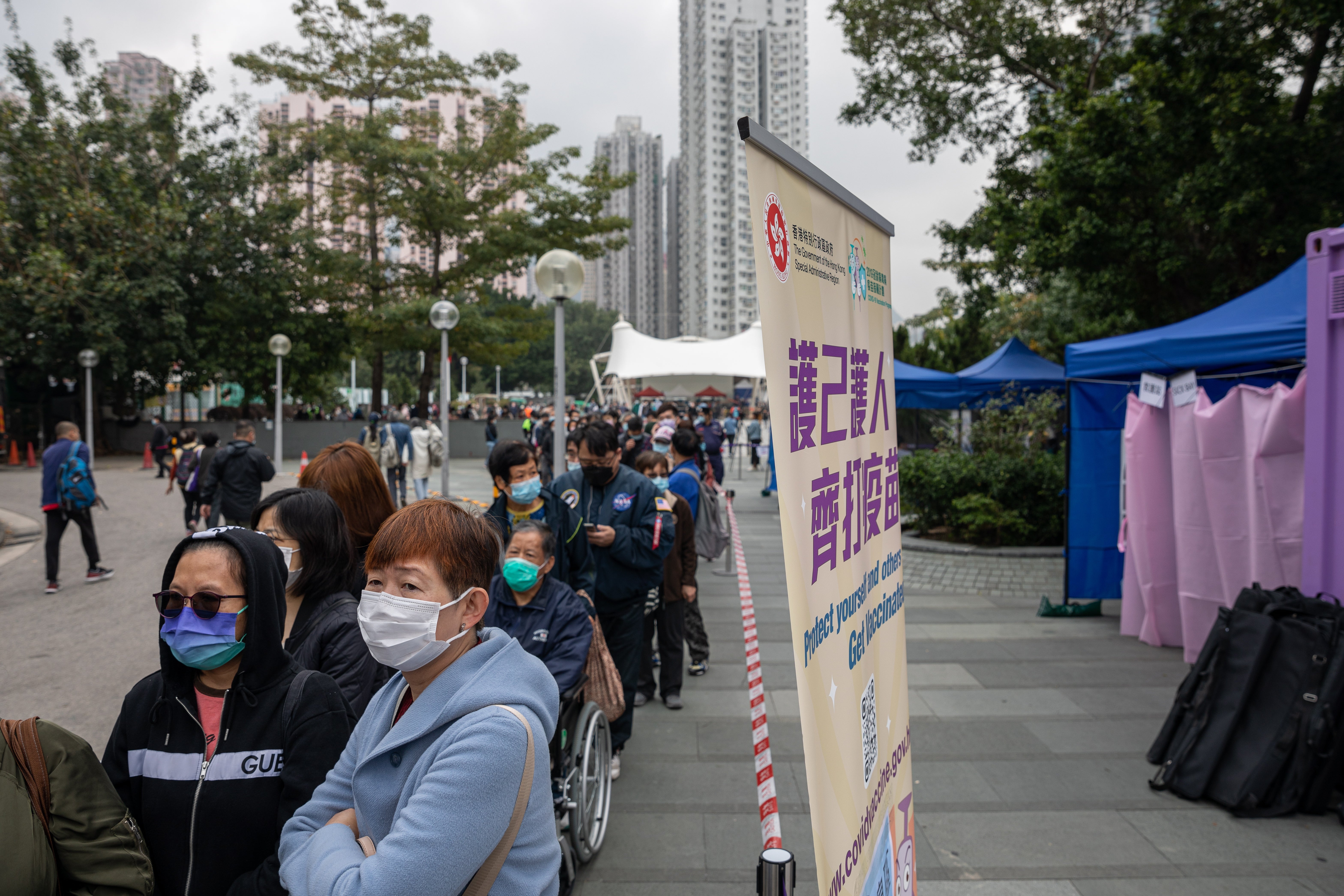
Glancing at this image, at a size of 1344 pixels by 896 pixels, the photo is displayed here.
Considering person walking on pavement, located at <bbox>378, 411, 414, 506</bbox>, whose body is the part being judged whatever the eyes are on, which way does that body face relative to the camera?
away from the camera

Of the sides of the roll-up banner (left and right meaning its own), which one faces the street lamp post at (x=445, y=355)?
back

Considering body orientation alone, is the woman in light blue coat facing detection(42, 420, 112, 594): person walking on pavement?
no

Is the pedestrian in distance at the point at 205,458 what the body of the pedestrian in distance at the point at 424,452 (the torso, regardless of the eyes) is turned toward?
no

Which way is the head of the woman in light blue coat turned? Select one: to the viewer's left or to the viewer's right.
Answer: to the viewer's left

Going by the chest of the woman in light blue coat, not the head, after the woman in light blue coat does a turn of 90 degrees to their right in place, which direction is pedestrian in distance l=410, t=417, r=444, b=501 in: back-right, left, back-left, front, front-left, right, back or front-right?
front-right

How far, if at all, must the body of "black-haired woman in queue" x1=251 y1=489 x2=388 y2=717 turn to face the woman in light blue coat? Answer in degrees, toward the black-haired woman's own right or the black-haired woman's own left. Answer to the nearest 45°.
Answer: approximately 90° to the black-haired woman's own left

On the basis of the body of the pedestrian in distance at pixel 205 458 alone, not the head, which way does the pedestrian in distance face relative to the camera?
away from the camera

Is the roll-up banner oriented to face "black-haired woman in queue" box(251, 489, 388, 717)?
no

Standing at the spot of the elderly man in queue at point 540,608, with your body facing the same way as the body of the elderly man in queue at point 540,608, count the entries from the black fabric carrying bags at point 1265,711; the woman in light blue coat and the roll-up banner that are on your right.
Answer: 0

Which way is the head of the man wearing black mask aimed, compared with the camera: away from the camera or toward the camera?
toward the camera
